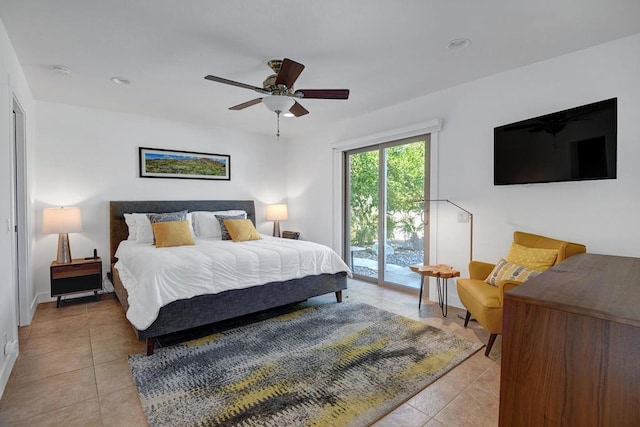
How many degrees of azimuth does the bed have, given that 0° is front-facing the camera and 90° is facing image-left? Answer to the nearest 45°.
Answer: approximately 315°

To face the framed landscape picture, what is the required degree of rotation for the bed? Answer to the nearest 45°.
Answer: approximately 135° to its left

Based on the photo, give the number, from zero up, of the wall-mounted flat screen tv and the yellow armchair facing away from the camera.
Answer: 0

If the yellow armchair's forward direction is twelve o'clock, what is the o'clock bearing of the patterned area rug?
The patterned area rug is roughly at 12 o'clock from the yellow armchair.

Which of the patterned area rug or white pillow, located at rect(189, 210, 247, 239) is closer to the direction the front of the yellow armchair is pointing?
the patterned area rug

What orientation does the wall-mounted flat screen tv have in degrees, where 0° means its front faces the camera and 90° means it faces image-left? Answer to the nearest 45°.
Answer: approximately 45°
